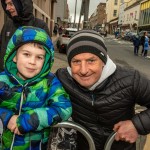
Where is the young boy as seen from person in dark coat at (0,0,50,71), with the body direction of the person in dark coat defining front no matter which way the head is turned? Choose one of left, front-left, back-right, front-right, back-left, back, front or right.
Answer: front-left

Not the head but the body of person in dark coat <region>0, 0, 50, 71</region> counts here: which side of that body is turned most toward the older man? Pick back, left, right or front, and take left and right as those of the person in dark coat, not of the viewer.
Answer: left

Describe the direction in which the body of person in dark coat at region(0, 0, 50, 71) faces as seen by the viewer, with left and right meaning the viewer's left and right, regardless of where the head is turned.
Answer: facing the viewer and to the left of the viewer
